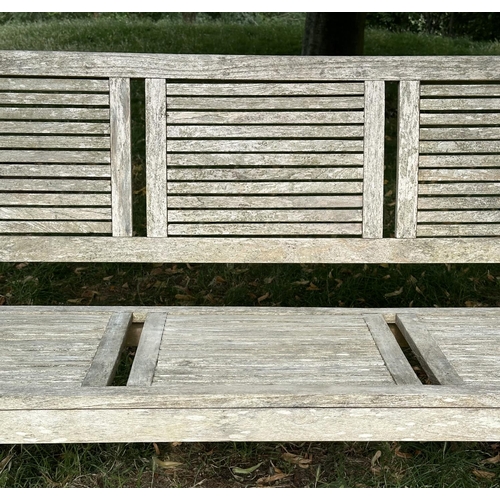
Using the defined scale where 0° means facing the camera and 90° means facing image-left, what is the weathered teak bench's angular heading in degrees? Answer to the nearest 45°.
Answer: approximately 0°

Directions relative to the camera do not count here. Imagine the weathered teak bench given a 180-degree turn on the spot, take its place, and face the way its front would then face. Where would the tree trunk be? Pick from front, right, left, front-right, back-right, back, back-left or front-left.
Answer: front
